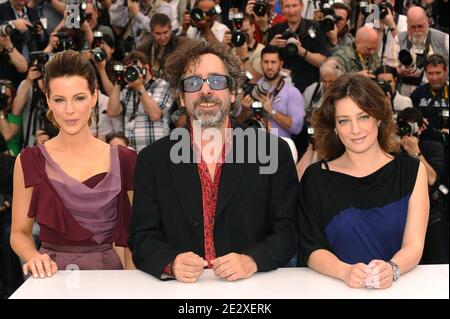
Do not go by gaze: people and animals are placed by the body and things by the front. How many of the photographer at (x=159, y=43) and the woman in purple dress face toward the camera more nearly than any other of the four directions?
2

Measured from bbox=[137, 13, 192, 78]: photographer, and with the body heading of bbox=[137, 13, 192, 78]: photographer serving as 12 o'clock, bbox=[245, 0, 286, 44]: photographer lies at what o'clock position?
bbox=[245, 0, 286, 44]: photographer is roughly at 8 o'clock from bbox=[137, 13, 192, 78]: photographer.

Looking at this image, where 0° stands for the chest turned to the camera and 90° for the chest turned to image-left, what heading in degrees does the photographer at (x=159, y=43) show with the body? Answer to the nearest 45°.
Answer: approximately 0°

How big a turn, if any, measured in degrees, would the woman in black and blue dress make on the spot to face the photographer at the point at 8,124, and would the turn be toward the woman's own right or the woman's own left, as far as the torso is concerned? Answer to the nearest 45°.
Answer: approximately 135° to the woman's own right

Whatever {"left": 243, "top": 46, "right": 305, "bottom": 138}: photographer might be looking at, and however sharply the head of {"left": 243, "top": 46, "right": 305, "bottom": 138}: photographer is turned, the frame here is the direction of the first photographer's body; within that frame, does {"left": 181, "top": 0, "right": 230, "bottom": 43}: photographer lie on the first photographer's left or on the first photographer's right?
on the first photographer's right

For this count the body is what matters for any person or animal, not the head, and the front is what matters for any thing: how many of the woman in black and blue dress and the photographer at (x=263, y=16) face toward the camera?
2

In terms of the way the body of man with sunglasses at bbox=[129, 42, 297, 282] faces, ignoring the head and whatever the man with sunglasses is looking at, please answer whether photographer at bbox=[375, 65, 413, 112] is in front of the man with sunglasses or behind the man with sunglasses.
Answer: behind
